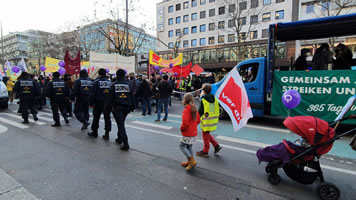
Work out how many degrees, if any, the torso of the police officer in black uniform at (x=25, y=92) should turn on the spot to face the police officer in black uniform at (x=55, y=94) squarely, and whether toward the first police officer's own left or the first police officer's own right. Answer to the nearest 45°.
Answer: approximately 135° to the first police officer's own right

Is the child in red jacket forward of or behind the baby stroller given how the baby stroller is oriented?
forward

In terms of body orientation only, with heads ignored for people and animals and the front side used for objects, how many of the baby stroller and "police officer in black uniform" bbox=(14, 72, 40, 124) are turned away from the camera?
1

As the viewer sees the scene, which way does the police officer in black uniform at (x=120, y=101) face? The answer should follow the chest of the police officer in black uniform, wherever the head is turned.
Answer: away from the camera

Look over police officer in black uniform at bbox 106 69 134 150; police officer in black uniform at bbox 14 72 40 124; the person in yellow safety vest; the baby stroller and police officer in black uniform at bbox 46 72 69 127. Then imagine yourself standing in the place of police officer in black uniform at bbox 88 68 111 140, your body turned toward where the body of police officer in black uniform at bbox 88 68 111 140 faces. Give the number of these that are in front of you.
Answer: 2

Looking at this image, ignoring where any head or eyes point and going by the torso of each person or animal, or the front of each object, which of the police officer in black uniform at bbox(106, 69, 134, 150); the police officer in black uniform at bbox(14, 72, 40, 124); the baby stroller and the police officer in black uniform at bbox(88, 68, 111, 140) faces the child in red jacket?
the baby stroller

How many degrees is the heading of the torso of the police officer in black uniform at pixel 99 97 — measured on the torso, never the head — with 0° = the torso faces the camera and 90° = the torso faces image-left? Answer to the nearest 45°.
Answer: approximately 135°

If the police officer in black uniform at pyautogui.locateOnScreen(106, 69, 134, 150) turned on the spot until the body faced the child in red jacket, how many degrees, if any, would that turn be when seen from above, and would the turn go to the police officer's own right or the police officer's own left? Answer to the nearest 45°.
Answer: approximately 135° to the police officer's own right

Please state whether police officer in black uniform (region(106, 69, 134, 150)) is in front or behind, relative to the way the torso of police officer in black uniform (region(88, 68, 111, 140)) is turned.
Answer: behind

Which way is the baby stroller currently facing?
to the viewer's left

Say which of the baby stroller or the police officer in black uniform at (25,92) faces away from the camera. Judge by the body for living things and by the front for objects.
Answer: the police officer in black uniform

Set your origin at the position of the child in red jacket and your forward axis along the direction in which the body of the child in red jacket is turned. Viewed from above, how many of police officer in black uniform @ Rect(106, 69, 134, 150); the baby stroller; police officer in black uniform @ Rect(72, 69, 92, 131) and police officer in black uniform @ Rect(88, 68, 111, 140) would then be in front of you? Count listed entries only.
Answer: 3

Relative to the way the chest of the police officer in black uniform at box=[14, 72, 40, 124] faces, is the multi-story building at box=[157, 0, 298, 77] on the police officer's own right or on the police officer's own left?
on the police officer's own right
